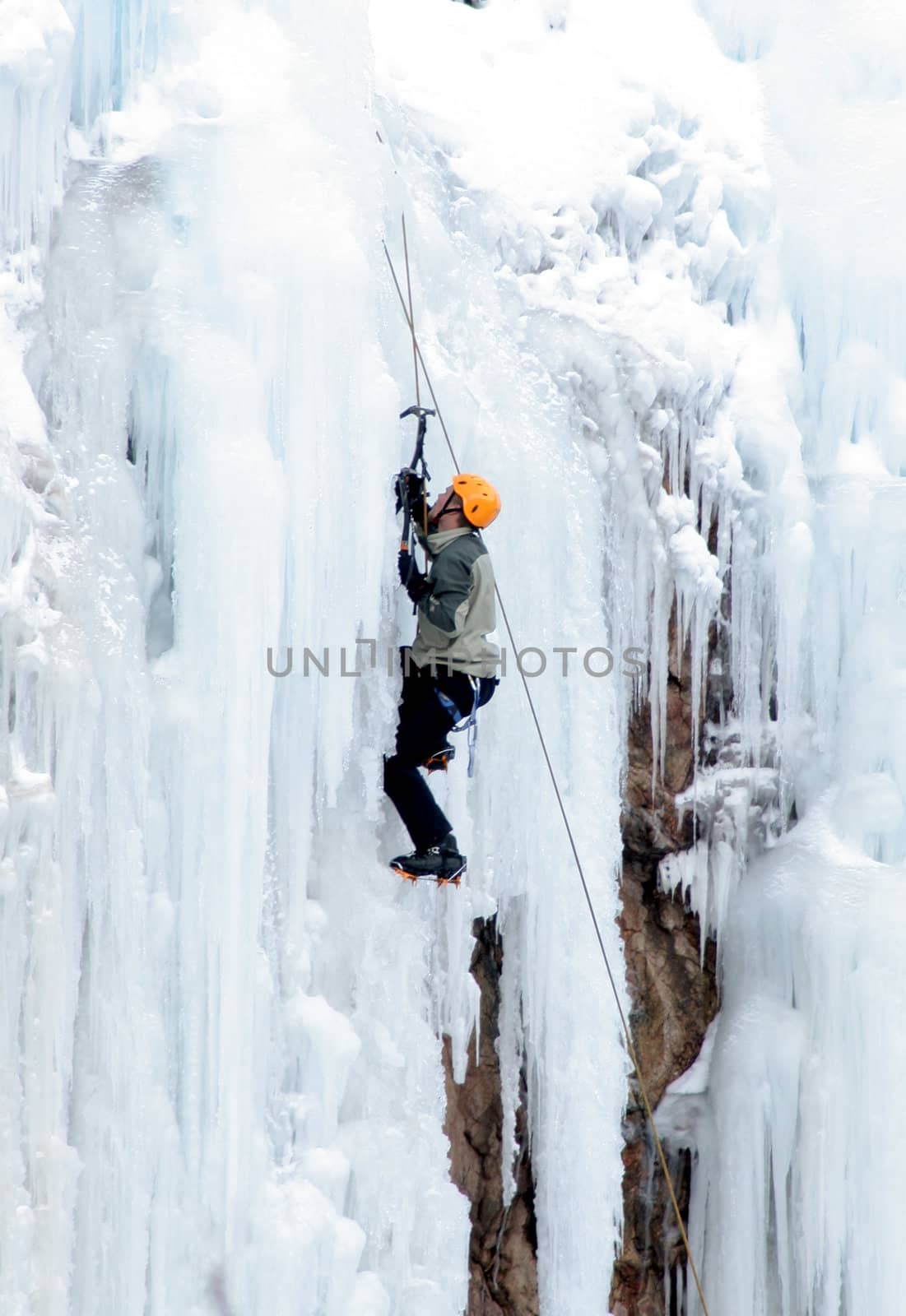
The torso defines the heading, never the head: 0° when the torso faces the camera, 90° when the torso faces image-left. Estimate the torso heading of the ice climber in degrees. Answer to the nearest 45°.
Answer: approximately 90°
